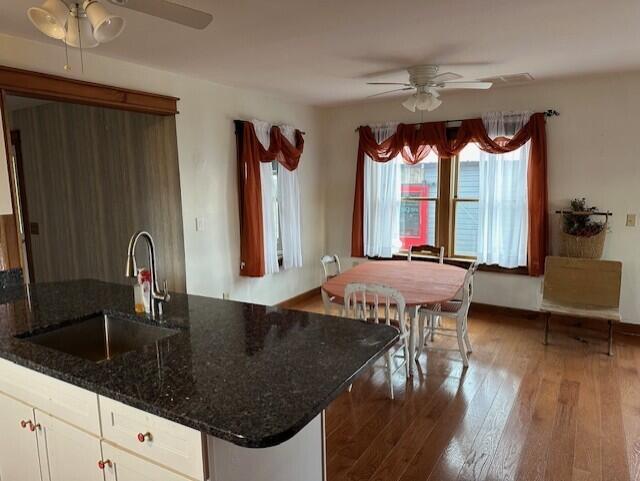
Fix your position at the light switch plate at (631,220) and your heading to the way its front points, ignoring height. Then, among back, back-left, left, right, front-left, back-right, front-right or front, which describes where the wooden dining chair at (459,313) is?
front-right

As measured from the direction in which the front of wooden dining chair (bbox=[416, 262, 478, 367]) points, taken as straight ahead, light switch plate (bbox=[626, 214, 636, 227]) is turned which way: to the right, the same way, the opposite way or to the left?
to the left

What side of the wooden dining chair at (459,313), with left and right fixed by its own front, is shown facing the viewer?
left

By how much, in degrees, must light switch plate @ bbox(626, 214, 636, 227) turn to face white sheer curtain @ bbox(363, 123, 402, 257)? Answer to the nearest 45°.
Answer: approximately 90° to its right

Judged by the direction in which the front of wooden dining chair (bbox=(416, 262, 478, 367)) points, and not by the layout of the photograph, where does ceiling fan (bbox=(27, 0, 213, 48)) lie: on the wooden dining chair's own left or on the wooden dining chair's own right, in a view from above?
on the wooden dining chair's own left

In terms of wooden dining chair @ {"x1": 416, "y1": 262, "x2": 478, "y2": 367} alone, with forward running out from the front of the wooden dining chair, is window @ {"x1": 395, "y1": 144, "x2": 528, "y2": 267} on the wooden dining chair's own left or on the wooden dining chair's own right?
on the wooden dining chair's own right

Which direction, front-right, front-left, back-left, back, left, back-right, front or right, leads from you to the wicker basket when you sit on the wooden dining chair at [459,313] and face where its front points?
back-right

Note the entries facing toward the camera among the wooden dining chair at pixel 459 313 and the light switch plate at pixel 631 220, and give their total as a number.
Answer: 1

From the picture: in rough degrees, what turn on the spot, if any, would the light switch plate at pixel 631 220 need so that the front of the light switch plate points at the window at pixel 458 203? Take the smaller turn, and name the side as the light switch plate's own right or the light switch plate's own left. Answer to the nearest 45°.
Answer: approximately 90° to the light switch plate's own right

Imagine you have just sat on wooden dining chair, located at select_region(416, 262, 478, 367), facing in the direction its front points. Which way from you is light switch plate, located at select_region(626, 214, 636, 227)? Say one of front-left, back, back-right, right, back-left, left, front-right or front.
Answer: back-right

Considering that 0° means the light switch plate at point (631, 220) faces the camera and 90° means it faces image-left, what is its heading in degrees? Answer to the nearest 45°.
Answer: approximately 0°

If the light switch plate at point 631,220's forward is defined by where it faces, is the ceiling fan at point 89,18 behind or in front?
in front
